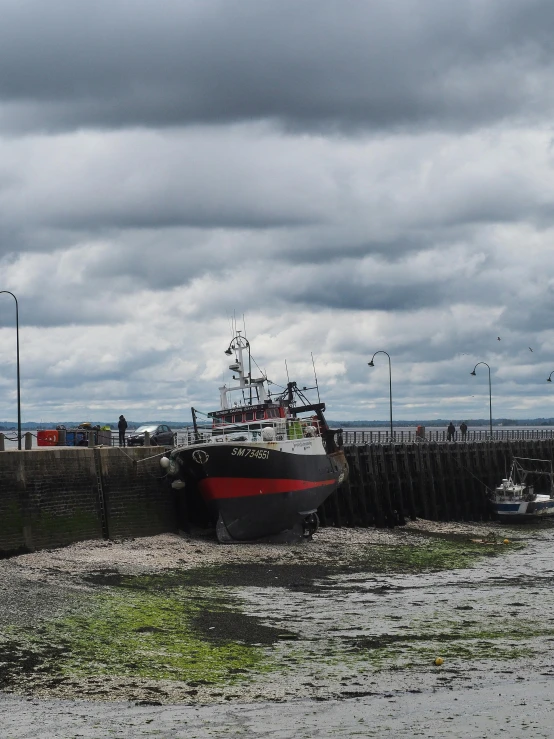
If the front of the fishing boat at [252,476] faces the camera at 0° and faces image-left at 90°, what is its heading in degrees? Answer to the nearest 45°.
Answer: approximately 45°

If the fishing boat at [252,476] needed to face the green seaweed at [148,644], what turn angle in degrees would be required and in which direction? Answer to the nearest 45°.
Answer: approximately 45° to its left
